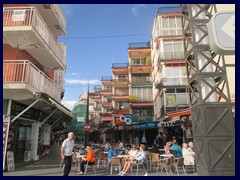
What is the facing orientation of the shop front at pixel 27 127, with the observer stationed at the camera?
facing the viewer and to the right of the viewer

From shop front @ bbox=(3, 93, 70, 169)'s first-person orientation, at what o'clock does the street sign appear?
The street sign is roughly at 1 o'clock from the shop front.

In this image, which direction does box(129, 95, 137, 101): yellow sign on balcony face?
toward the camera

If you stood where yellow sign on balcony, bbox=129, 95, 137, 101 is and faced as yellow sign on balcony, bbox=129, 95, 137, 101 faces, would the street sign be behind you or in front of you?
in front

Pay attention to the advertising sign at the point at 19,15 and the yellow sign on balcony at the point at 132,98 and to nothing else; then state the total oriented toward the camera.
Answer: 2

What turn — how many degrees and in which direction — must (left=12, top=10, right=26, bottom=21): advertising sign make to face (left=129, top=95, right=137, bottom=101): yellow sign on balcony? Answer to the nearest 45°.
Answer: approximately 135° to its left

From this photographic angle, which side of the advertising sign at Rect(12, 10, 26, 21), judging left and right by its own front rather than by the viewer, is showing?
front

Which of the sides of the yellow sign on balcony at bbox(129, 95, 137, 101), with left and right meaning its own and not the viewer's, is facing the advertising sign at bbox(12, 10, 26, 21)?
front
